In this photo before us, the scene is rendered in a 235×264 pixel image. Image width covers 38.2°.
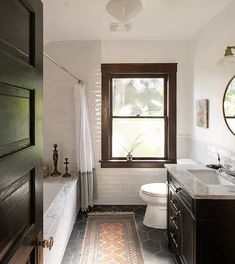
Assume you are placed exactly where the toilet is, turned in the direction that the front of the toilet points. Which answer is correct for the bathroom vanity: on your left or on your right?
on your left

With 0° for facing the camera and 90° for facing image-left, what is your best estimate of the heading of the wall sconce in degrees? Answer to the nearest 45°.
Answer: approximately 90°

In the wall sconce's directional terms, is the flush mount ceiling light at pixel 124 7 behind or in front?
in front

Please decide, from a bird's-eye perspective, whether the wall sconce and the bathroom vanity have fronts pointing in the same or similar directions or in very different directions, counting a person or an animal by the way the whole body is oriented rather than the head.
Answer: same or similar directions

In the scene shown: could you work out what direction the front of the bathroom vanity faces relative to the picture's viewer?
facing to the left of the viewer
